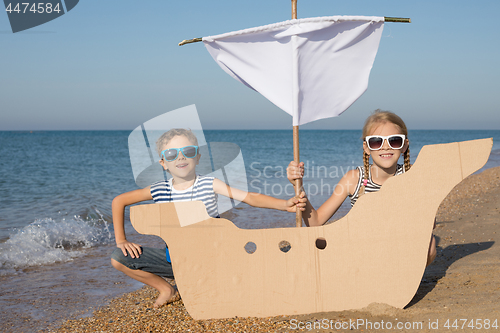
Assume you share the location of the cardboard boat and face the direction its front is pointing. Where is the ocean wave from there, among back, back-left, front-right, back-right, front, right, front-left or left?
back-left

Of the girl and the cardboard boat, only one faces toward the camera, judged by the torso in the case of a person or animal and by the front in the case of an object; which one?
the girl

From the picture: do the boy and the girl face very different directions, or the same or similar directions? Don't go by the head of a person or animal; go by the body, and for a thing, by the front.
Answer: same or similar directions

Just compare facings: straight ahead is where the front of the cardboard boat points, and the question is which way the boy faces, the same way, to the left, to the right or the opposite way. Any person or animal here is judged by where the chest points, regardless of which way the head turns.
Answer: to the right

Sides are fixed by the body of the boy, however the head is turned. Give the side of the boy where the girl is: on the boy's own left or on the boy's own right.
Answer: on the boy's own left

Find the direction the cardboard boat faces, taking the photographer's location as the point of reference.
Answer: facing to the right of the viewer

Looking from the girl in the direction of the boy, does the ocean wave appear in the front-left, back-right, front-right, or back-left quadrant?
front-right

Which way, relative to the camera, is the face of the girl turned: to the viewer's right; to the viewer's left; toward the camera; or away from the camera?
toward the camera

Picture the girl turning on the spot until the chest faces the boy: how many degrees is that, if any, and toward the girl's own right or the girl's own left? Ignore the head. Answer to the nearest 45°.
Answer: approximately 90° to the girl's own right

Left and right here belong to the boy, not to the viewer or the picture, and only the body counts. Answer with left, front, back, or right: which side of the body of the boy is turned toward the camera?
front

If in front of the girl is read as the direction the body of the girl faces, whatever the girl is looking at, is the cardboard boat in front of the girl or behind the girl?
in front

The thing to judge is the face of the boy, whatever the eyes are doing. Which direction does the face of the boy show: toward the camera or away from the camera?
toward the camera

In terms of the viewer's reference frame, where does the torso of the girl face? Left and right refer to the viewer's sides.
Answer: facing the viewer

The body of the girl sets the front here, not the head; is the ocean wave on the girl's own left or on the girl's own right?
on the girl's own right
